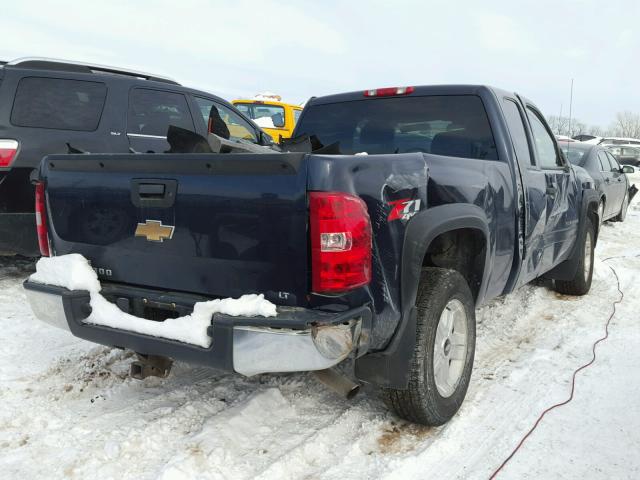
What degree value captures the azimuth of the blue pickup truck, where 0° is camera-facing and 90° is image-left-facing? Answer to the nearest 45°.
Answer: approximately 225°

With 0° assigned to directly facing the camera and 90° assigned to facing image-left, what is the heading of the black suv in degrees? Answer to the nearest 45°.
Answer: approximately 225°

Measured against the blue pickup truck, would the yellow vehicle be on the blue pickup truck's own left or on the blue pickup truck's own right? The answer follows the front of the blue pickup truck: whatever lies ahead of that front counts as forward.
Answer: on the blue pickup truck's own left
